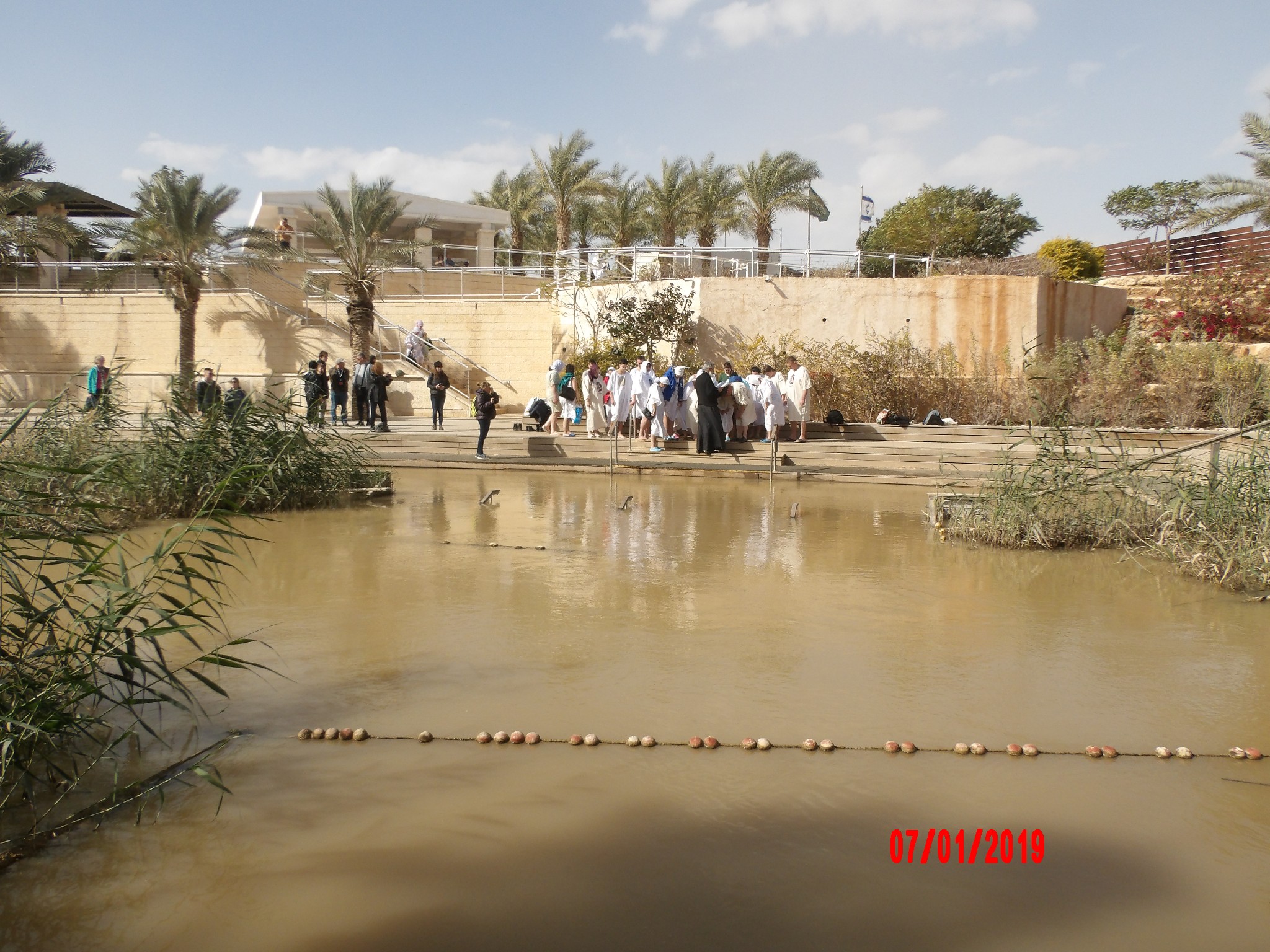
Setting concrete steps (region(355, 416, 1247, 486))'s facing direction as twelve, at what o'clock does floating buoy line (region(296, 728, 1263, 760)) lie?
The floating buoy line is roughly at 12 o'clock from the concrete steps.

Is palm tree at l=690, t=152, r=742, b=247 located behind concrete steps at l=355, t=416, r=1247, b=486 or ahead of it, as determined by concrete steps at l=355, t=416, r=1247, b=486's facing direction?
behind

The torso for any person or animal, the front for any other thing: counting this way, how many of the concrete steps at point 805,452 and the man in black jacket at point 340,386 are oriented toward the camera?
2

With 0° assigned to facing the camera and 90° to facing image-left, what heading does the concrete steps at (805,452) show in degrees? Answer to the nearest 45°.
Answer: approximately 0°

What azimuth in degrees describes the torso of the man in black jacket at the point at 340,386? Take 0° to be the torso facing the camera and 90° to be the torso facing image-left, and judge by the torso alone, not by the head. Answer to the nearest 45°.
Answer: approximately 0°

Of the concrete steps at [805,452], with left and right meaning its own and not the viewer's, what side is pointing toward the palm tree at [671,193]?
back

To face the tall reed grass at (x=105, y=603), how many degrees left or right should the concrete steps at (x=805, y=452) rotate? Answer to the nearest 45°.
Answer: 0° — it already faces it

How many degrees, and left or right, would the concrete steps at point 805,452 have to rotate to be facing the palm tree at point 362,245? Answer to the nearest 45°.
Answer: approximately 135° to its right

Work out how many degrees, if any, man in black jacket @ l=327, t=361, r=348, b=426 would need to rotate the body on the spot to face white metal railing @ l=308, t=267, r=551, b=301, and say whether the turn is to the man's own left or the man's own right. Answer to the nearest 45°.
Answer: approximately 180°

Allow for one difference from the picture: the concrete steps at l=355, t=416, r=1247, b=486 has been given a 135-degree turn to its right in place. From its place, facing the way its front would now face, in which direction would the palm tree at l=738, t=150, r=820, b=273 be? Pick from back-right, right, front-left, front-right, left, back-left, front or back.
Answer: front-right
